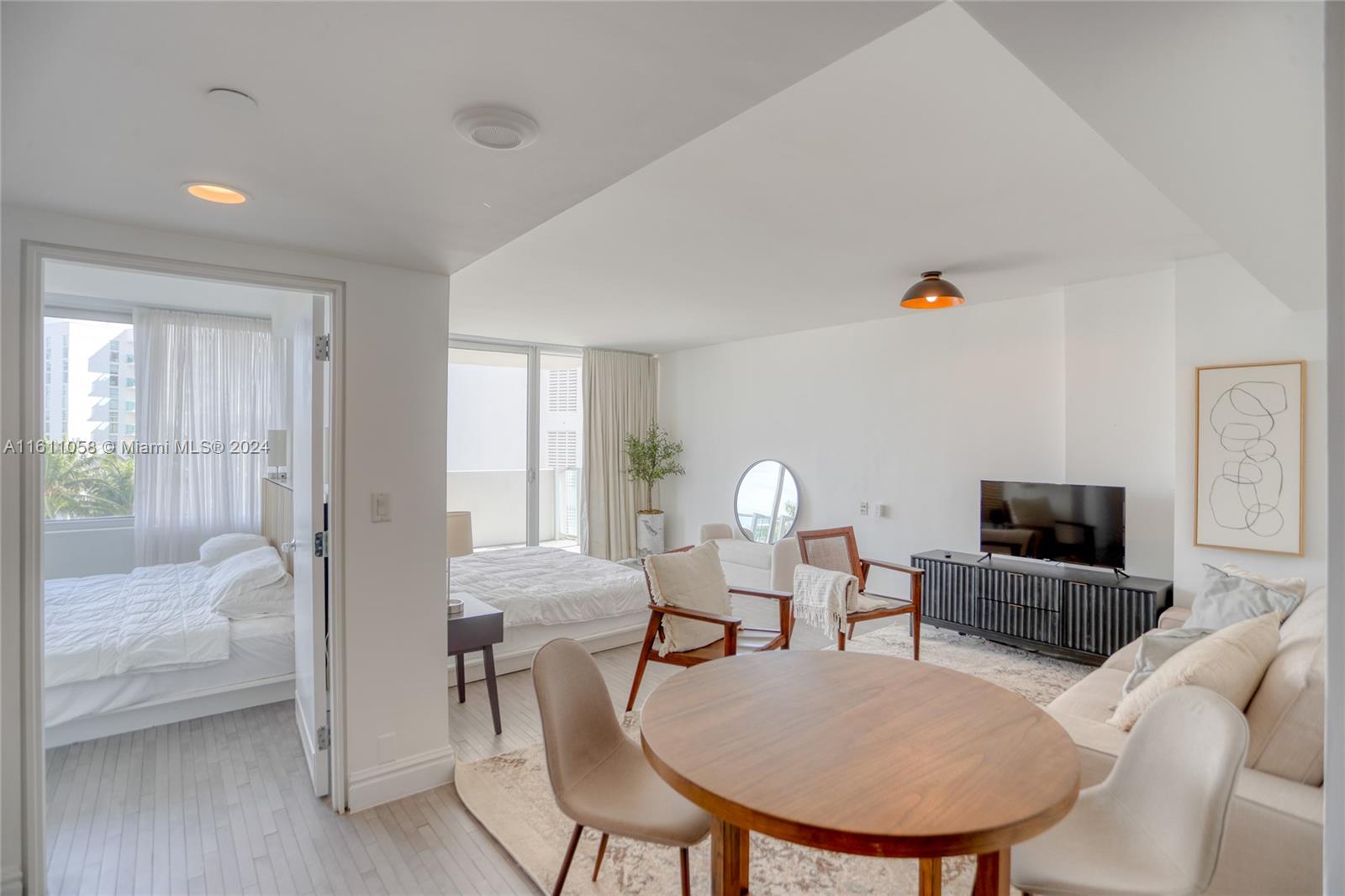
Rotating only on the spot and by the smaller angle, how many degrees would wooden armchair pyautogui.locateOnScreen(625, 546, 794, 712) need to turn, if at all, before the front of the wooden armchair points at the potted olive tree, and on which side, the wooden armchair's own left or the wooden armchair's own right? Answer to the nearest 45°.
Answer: approximately 135° to the wooden armchair's own left

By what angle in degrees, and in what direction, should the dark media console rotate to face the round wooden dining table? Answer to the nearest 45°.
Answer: approximately 45° to its left

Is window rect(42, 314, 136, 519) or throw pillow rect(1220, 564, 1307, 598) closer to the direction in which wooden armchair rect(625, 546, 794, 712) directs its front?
the throw pillow

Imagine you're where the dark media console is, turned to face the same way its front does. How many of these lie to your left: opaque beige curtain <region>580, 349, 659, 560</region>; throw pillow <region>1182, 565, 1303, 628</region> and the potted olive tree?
1

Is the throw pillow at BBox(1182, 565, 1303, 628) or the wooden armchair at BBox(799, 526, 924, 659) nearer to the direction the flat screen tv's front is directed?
the wooden armchair

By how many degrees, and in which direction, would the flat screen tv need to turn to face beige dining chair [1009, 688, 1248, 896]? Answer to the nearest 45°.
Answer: approximately 45° to its left

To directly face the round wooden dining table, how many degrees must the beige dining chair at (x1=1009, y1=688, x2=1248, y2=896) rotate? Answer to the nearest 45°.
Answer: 0° — it already faces it

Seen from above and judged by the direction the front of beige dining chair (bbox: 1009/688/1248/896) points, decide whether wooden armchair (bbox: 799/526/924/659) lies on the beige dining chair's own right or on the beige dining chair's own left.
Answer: on the beige dining chair's own right

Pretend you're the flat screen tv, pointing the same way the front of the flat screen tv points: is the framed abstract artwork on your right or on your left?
on your left
